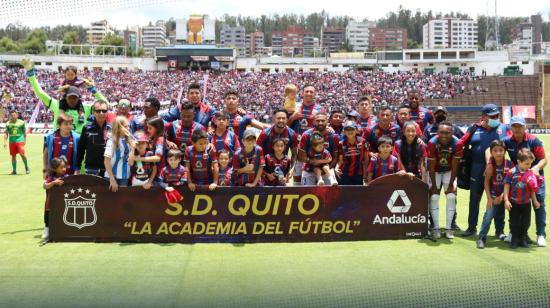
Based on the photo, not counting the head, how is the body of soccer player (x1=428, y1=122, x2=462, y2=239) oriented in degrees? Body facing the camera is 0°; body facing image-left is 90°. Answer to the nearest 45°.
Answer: approximately 0°

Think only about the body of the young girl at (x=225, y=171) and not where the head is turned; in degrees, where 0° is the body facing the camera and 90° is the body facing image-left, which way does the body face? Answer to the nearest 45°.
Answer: approximately 0°

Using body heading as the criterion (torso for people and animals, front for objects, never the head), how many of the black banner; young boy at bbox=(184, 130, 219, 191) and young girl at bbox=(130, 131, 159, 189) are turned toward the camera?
3

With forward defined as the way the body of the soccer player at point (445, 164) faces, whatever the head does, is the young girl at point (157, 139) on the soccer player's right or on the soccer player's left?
on the soccer player's right

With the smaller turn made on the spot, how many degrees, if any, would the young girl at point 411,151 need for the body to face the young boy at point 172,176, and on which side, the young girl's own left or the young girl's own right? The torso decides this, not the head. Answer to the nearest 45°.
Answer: approximately 90° to the young girl's own right

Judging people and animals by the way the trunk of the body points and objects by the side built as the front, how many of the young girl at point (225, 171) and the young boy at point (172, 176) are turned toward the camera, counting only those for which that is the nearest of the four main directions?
2

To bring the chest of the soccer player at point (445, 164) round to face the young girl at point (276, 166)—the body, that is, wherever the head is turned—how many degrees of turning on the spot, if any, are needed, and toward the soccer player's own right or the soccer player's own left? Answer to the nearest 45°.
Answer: approximately 90° to the soccer player's own right

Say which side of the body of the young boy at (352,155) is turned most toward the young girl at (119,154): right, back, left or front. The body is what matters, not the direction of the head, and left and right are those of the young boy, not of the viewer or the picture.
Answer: right

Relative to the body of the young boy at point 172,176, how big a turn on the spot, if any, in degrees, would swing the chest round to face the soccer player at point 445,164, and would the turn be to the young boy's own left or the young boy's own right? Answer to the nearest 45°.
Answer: approximately 90° to the young boy's own left
